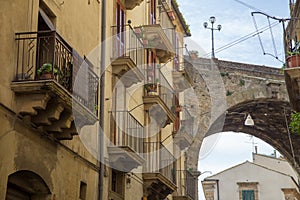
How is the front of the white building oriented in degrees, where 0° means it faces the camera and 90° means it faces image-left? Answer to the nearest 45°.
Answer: approximately 0°

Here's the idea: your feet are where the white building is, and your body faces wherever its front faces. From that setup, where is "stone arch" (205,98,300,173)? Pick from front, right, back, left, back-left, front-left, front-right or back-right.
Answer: front

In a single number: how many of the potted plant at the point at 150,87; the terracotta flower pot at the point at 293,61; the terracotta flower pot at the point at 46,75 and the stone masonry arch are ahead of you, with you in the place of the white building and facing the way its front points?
4

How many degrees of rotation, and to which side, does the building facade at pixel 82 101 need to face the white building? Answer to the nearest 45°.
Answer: approximately 135° to its left

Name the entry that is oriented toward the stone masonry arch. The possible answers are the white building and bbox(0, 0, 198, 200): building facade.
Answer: the white building

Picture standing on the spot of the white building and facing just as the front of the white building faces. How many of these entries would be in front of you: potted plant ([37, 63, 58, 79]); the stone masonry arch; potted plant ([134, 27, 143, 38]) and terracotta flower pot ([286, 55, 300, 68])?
4

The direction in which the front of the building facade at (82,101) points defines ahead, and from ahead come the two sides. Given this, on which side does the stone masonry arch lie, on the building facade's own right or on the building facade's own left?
on the building facade's own left

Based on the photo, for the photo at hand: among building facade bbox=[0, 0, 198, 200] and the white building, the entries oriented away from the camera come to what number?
0

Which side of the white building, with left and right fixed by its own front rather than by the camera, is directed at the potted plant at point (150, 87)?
front

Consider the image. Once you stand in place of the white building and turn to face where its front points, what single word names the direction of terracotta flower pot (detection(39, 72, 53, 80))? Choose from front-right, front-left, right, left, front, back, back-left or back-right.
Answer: front

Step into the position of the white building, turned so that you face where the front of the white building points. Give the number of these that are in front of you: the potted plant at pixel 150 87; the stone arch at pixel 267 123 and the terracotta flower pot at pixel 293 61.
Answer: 3

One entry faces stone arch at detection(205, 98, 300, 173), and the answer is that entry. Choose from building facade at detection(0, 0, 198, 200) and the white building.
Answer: the white building

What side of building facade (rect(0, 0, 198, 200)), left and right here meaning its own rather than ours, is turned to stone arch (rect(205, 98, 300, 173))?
left

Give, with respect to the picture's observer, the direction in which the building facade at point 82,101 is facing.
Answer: facing the viewer and to the right of the viewer

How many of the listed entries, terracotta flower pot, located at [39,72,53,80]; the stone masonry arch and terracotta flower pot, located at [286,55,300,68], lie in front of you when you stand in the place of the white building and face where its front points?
3
